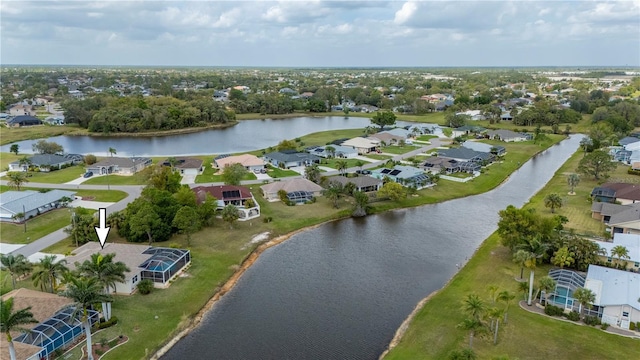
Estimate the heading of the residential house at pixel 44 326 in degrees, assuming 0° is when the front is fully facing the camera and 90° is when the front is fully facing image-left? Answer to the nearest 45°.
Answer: approximately 135°

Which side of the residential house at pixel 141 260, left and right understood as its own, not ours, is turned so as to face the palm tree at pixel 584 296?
back

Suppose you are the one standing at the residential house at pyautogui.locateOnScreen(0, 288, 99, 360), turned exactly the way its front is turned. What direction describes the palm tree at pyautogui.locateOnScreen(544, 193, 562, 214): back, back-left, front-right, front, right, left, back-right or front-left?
back-right

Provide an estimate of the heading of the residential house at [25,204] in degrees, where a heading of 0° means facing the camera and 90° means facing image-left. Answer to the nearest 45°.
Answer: approximately 315°

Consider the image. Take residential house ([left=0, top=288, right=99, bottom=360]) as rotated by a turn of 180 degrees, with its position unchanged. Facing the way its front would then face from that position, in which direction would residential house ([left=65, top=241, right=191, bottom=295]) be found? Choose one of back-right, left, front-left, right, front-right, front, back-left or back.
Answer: left

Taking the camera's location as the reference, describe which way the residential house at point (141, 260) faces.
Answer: facing away from the viewer and to the left of the viewer

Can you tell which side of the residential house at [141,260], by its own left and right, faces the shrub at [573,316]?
back

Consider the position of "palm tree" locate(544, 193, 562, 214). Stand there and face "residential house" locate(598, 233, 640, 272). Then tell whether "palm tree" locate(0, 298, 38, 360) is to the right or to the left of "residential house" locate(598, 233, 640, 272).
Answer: right

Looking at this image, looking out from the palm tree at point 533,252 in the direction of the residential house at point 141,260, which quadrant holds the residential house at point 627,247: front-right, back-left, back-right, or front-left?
back-right

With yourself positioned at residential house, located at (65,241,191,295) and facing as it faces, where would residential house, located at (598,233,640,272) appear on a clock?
residential house, located at (598,233,640,272) is roughly at 5 o'clock from residential house, located at (65,241,191,295).

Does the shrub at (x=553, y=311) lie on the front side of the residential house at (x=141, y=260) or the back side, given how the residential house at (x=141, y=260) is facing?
on the back side

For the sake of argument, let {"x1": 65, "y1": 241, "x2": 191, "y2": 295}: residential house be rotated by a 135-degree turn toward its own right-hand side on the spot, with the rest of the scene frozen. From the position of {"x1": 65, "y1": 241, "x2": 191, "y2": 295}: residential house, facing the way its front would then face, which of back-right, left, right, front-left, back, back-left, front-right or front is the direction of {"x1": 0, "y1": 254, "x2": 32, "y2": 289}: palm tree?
back
